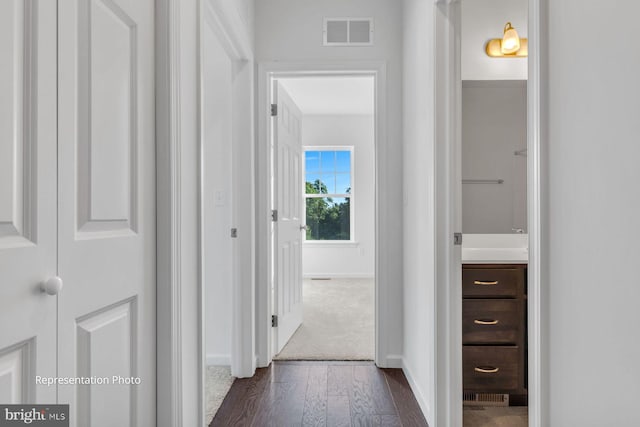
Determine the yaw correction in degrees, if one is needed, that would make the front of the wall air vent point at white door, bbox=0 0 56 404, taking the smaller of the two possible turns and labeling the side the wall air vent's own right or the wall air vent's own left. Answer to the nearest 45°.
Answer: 0° — it already faces it

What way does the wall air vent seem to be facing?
toward the camera

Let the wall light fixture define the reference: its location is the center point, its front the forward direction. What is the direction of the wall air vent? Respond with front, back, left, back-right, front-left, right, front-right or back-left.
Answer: right

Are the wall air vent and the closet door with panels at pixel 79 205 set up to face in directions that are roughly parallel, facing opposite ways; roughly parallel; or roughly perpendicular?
roughly perpendicular

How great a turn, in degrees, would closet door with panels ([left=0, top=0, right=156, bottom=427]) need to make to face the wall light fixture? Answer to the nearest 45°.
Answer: approximately 45° to its left

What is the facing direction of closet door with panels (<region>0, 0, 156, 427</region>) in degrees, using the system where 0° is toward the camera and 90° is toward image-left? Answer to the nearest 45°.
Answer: approximately 315°

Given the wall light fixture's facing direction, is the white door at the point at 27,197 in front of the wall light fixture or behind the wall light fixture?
in front

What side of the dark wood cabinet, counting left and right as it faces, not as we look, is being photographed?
front

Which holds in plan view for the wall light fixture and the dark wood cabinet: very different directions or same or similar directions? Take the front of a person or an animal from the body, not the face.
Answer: same or similar directions

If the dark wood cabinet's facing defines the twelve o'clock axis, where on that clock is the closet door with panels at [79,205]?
The closet door with panels is roughly at 1 o'clock from the dark wood cabinet.

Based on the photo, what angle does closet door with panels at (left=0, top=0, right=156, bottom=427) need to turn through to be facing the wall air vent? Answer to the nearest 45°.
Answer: approximately 90° to its left
